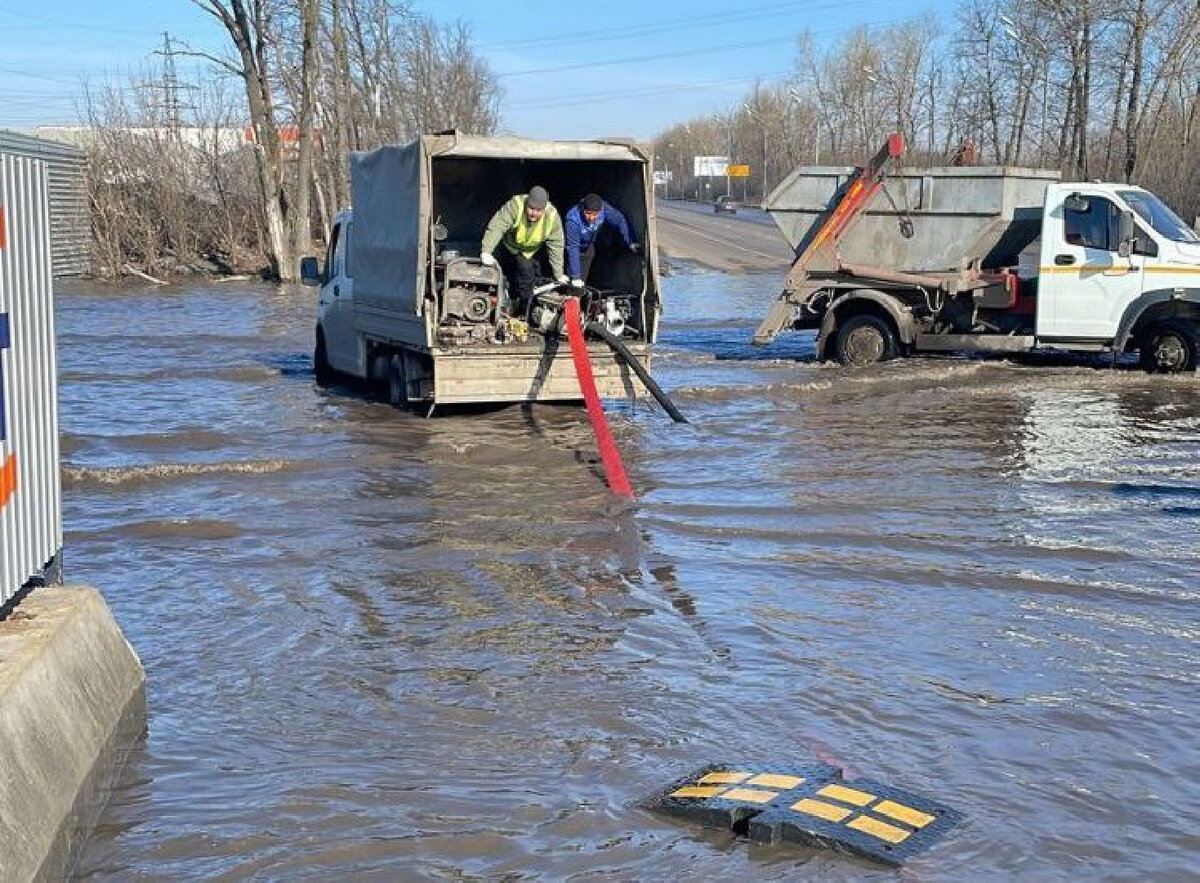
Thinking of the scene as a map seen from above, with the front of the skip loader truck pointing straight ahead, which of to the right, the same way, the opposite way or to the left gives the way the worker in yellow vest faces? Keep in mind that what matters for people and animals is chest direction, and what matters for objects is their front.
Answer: to the right

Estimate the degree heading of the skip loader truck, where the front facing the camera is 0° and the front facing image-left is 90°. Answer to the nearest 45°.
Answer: approximately 270°

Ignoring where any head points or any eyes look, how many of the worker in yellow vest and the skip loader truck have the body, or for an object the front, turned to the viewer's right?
1

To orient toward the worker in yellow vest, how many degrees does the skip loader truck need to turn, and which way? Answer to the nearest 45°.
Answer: approximately 135° to its right

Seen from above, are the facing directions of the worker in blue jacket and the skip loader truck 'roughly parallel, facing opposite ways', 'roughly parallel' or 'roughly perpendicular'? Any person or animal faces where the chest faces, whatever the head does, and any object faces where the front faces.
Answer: roughly perpendicular

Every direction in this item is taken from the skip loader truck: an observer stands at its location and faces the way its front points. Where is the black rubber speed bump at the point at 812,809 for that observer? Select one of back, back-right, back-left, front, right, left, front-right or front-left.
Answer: right

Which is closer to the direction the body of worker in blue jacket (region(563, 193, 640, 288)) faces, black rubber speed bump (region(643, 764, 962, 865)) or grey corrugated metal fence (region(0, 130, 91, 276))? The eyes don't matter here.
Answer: the black rubber speed bump

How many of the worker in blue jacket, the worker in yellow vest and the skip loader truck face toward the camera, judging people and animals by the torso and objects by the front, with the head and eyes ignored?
2

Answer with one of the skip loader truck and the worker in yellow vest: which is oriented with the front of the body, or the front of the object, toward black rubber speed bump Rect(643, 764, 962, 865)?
the worker in yellow vest

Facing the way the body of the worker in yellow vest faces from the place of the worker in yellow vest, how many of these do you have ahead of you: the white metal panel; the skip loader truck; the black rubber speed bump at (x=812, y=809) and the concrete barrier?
3

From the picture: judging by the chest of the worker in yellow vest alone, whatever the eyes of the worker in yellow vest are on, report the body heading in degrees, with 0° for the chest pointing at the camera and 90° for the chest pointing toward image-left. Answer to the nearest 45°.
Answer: approximately 0°

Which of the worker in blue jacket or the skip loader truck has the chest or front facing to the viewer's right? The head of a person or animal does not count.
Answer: the skip loader truck

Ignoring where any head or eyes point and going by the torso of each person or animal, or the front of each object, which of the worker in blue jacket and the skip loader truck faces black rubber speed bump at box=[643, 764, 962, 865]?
the worker in blue jacket

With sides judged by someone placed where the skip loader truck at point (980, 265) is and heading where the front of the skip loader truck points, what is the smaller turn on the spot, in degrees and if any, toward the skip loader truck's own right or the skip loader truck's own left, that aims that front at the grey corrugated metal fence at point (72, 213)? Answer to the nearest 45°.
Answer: approximately 135° to the skip loader truck's own left
